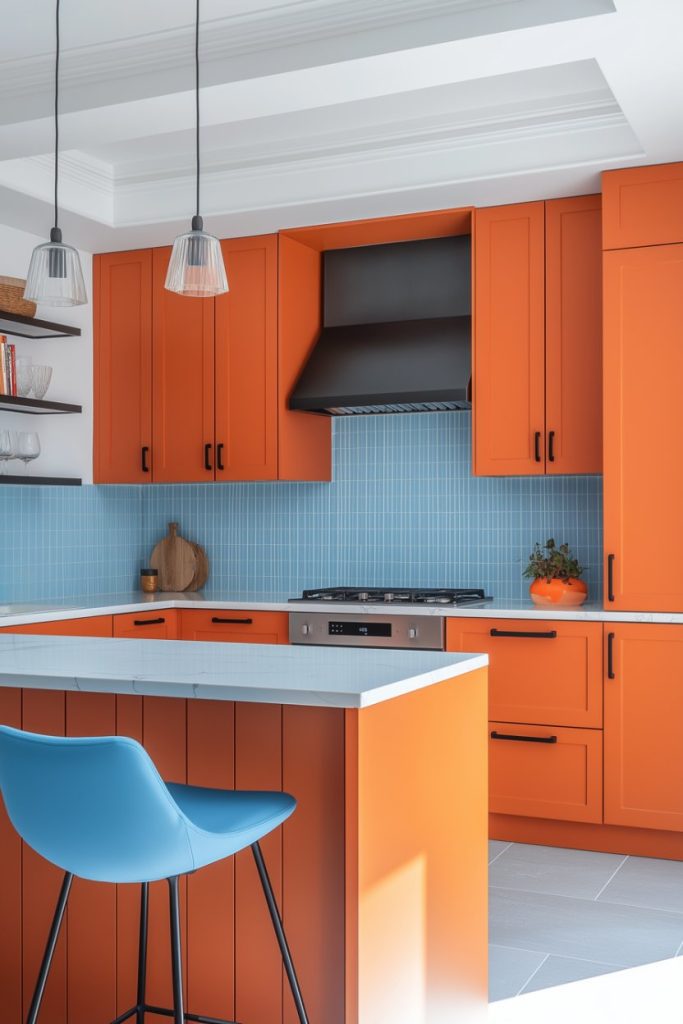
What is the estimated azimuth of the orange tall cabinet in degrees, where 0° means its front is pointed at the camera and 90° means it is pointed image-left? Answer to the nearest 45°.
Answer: approximately 0°

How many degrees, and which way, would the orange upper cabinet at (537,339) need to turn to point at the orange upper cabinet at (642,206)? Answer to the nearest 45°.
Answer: approximately 45° to its left

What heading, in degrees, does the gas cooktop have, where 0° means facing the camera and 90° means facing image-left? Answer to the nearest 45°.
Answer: approximately 0°

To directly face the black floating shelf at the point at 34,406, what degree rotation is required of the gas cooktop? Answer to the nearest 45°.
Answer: approximately 90° to its right

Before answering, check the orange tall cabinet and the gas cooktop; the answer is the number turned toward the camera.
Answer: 2

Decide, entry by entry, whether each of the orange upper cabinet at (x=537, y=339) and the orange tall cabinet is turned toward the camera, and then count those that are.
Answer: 2
